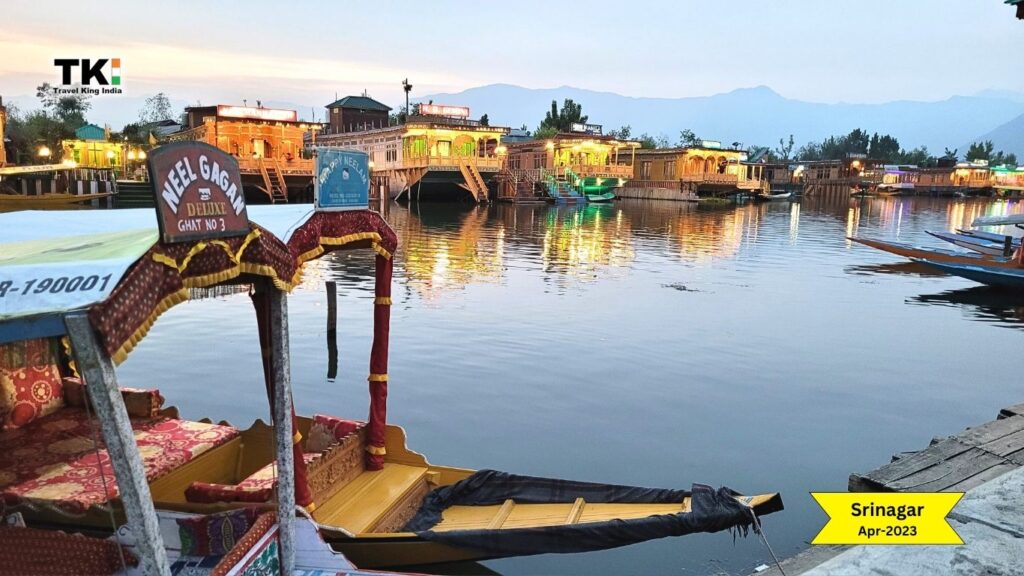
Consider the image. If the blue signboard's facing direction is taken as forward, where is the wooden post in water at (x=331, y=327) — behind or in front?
behind

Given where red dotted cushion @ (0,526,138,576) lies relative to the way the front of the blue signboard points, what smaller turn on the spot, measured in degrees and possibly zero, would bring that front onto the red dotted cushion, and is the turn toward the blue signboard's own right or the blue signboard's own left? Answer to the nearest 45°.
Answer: approximately 90° to the blue signboard's own right

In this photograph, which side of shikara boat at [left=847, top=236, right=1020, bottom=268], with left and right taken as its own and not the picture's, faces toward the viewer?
left

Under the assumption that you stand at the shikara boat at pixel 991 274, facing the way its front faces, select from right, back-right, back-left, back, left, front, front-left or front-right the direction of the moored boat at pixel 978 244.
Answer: right

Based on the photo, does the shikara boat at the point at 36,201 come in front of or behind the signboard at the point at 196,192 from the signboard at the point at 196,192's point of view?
behind

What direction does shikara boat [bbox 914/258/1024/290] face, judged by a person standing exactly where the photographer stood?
facing to the left of the viewer

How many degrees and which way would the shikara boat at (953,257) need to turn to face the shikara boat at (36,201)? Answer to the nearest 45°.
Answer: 0° — it already faces it

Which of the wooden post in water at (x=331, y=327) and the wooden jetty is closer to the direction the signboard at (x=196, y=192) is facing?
the wooden jetty

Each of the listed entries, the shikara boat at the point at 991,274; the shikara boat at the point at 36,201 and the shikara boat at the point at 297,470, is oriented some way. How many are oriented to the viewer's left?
1
